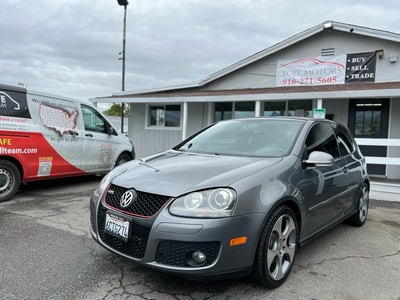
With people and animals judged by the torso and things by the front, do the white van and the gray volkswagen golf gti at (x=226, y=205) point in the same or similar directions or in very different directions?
very different directions

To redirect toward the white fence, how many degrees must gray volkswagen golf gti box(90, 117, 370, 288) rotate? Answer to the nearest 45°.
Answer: approximately 180°

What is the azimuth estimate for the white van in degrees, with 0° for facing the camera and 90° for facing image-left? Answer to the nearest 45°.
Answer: approximately 225°

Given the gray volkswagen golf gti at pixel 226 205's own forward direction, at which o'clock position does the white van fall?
The white van is roughly at 3 o'clock from the gray volkswagen golf gti.

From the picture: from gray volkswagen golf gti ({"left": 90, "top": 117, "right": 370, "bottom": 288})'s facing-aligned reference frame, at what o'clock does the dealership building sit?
The dealership building is roughly at 5 o'clock from the gray volkswagen golf gti.

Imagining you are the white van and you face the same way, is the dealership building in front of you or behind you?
in front
